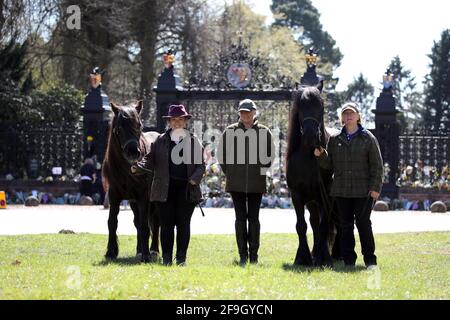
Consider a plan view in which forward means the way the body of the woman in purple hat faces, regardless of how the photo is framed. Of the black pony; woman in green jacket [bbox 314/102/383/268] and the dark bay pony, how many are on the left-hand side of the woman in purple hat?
2

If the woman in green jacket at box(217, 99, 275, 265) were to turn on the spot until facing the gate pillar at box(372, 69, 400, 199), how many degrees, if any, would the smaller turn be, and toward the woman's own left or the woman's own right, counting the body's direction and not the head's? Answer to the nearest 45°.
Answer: approximately 180°

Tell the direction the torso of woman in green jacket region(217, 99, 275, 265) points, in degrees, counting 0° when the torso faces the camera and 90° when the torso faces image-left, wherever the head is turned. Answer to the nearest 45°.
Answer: approximately 0°

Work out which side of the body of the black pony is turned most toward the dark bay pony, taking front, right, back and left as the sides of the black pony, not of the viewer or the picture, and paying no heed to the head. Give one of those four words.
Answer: right

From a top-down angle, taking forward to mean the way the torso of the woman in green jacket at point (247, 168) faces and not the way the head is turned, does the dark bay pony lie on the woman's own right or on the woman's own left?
on the woman's own right

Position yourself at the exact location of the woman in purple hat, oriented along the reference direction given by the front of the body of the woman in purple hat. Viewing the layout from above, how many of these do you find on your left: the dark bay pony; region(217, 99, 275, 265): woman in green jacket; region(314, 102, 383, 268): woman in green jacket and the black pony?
3

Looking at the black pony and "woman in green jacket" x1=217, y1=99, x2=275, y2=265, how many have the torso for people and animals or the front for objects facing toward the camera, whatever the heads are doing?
2

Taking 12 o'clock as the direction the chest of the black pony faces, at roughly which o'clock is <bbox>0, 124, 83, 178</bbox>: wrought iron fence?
The wrought iron fence is roughly at 5 o'clock from the black pony.

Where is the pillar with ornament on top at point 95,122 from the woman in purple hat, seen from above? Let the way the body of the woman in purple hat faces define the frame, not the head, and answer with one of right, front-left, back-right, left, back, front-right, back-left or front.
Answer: back

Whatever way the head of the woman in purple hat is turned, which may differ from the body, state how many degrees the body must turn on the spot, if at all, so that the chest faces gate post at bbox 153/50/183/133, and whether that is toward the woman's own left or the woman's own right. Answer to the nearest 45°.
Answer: approximately 180°
